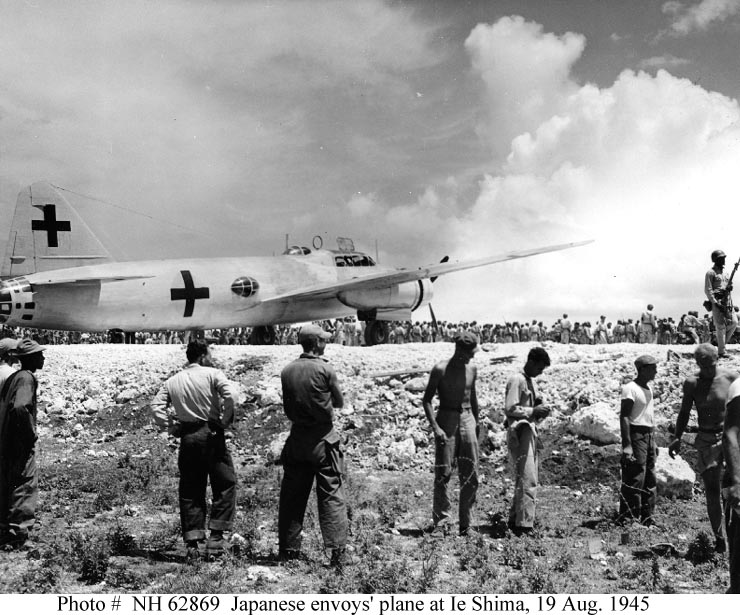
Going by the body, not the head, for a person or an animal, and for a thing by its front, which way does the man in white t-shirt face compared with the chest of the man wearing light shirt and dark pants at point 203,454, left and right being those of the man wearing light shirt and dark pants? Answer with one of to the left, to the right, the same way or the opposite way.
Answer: the opposite way

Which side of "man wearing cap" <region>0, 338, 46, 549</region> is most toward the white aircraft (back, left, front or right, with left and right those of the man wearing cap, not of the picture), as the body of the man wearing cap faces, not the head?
left

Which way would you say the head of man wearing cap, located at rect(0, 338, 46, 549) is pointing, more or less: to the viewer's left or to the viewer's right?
to the viewer's right

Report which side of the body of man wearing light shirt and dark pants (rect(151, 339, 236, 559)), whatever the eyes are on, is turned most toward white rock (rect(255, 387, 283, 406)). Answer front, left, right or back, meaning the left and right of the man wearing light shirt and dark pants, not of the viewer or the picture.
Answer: front

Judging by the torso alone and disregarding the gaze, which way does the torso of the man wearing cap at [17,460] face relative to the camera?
to the viewer's right

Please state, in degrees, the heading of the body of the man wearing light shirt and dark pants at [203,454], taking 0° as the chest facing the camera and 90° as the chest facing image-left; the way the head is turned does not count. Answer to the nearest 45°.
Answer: approximately 180°

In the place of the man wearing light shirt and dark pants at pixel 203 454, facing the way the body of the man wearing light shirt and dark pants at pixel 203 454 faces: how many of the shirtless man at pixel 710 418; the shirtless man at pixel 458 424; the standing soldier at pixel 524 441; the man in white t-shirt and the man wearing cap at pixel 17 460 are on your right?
4

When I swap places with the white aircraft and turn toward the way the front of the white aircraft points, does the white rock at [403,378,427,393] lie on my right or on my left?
on my right

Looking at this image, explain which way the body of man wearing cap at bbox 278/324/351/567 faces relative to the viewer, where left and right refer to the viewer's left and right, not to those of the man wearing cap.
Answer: facing away from the viewer and to the right of the viewer
